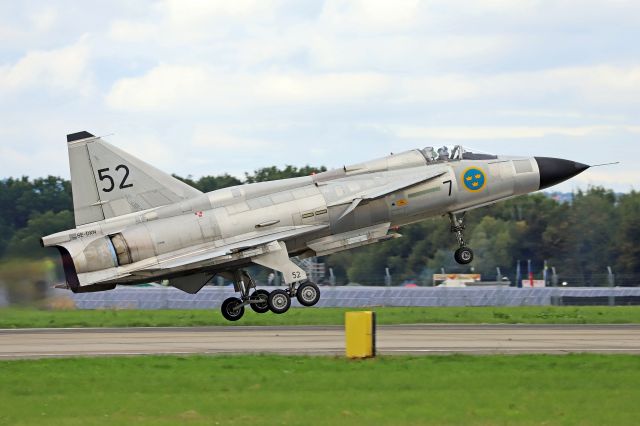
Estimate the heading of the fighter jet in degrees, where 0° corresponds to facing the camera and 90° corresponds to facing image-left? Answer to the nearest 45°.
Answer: approximately 270°

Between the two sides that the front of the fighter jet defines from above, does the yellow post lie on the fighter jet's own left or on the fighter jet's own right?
on the fighter jet's own right
